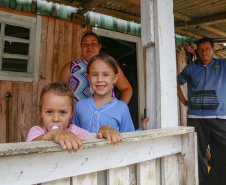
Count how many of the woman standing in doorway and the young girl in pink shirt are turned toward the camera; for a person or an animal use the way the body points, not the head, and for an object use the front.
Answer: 2

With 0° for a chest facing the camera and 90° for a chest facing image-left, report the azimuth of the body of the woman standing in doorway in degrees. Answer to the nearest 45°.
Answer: approximately 0°

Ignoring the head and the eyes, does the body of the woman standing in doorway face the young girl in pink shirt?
yes

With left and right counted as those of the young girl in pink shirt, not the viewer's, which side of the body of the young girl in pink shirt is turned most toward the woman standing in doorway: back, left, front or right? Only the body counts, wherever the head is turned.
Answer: back

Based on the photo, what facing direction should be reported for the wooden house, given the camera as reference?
facing the viewer and to the right of the viewer

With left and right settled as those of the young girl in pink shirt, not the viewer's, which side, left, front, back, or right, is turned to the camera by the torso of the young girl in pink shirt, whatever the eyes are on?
front
